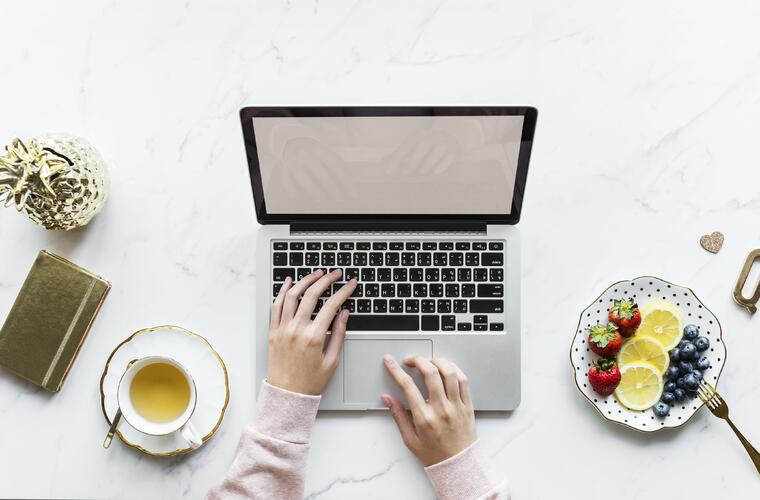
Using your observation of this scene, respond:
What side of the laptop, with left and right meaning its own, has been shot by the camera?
front
